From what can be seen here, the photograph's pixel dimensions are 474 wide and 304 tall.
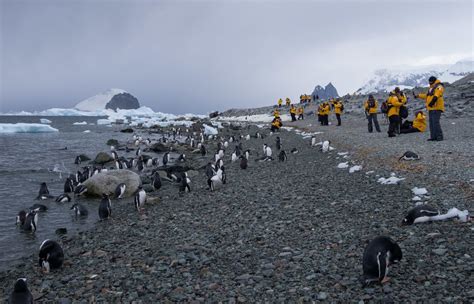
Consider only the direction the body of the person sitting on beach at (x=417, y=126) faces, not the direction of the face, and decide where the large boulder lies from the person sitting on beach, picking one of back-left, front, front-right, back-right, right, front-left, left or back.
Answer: front-left

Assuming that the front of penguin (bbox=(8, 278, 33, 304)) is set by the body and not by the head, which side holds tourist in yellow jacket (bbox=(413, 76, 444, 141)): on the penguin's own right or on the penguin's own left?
on the penguin's own right

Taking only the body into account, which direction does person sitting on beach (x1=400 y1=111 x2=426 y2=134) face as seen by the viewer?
to the viewer's left

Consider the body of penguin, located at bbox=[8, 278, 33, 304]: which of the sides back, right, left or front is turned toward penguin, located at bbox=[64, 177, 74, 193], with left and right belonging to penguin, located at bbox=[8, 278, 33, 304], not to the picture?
front

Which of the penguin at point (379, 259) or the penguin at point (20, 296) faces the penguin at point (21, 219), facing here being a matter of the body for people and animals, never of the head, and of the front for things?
the penguin at point (20, 296)

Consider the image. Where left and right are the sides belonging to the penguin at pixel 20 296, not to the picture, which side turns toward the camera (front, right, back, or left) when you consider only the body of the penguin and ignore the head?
back

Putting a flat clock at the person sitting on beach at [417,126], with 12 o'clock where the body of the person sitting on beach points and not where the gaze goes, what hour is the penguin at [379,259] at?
The penguin is roughly at 9 o'clock from the person sitting on beach.

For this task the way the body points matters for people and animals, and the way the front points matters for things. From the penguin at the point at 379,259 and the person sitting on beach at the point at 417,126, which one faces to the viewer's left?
the person sitting on beach

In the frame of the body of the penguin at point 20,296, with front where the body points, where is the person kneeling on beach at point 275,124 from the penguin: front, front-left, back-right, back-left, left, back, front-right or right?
front-right

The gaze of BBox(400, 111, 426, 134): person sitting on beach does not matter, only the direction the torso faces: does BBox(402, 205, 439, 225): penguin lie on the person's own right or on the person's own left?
on the person's own left
